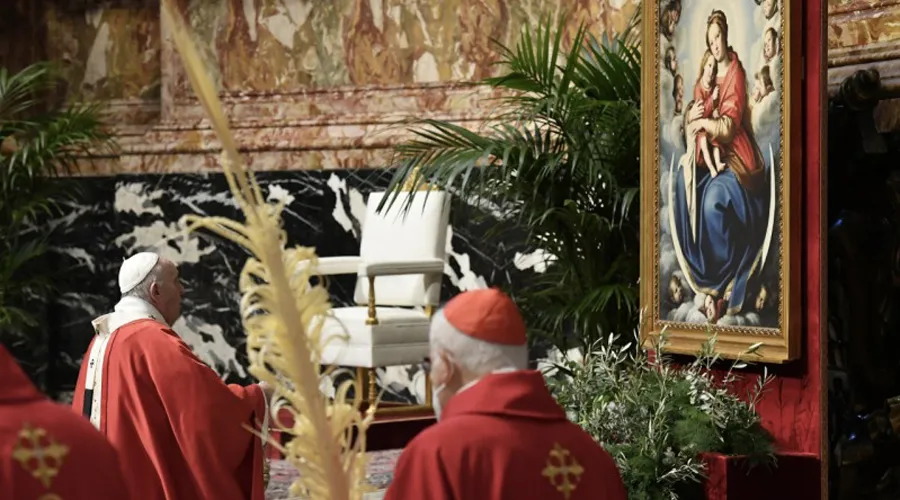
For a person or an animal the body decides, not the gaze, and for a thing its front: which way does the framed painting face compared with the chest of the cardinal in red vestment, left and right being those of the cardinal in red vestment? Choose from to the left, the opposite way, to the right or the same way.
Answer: to the left

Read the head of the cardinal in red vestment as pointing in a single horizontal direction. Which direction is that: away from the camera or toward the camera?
away from the camera

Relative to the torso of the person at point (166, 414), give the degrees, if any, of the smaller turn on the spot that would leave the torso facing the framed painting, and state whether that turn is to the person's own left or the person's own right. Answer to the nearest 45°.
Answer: approximately 45° to the person's own right

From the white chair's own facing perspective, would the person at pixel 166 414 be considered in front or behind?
in front

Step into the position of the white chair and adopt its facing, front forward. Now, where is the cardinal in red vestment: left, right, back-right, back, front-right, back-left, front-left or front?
front-left

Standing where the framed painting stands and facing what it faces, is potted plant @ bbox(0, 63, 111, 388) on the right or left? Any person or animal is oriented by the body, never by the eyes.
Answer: on its right

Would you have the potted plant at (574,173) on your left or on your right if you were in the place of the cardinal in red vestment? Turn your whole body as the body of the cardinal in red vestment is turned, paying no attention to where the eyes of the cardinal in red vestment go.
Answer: on your right

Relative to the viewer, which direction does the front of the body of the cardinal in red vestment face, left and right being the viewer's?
facing away from the viewer and to the left of the viewer

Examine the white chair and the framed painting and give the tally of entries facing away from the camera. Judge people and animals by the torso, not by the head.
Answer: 0

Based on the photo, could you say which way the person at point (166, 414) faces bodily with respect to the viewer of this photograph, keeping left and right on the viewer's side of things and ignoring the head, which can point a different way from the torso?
facing away from the viewer and to the right of the viewer
